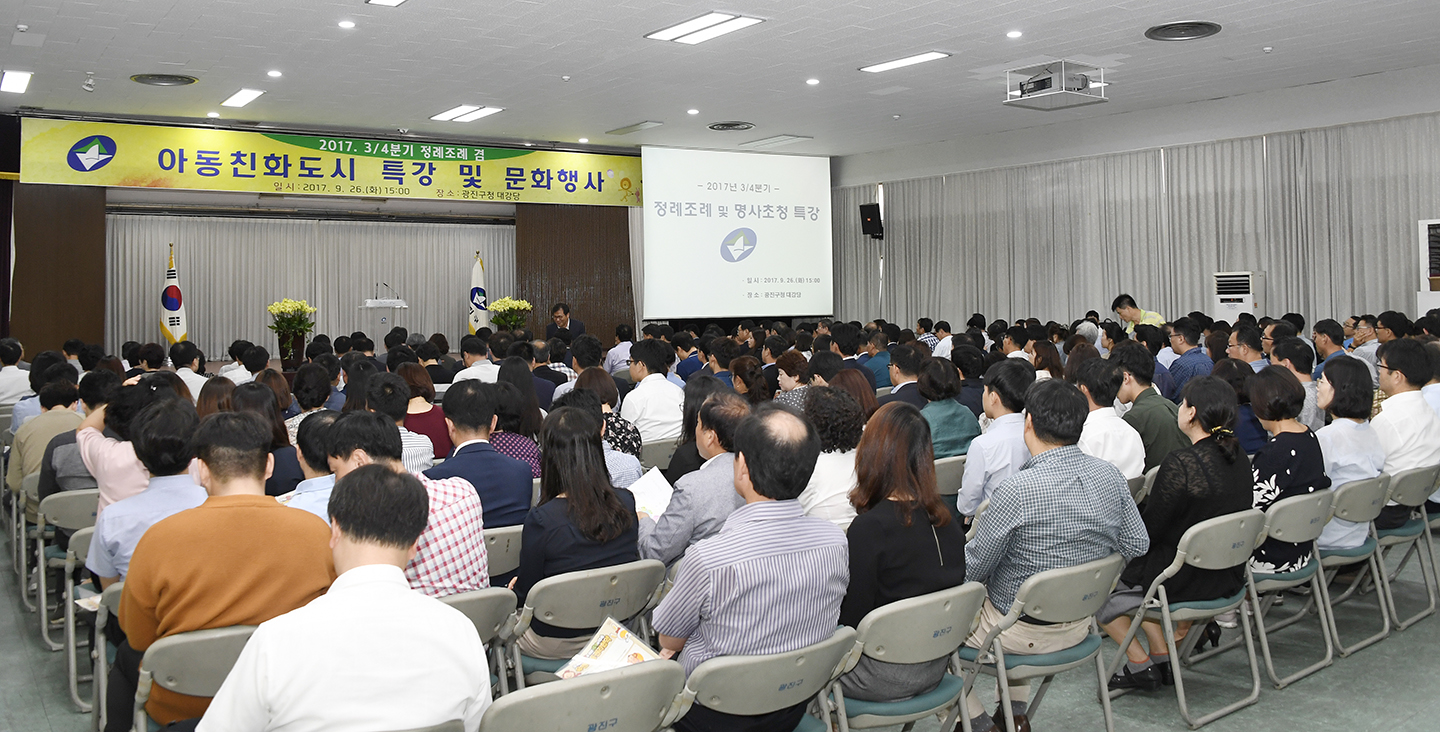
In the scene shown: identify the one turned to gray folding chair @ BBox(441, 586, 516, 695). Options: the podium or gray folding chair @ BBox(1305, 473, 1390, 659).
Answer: the podium

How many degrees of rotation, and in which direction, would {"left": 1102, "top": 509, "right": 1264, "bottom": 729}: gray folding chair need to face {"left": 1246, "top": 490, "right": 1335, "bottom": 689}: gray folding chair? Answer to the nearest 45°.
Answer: approximately 90° to its right

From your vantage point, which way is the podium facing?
toward the camera

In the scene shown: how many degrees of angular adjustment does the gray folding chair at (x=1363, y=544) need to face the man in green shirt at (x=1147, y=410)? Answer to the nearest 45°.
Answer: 0° — it already faces them

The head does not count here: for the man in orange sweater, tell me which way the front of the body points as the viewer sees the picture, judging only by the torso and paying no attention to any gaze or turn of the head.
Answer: away from the camera

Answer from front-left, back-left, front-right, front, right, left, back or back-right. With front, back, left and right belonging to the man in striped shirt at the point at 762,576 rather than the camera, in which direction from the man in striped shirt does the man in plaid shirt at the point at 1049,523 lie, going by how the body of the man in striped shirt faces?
right

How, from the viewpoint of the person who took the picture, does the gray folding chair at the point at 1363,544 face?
facing away from the viewer and to the left of the viewer

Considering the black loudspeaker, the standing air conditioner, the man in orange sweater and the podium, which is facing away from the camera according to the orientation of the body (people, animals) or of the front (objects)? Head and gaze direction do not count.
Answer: the man in orange sweater

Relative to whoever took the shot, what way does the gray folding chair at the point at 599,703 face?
facing away from the viewer and to the left of the viewer

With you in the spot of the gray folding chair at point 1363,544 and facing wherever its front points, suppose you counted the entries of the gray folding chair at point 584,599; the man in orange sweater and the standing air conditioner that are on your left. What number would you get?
2

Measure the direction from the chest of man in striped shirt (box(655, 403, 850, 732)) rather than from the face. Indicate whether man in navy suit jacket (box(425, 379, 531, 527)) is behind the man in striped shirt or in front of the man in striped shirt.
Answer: in front

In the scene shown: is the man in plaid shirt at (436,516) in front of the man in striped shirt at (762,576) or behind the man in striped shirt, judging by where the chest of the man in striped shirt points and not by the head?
in front

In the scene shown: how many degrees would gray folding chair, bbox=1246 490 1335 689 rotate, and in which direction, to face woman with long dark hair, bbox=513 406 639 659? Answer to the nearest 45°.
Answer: approximately 90° to its left

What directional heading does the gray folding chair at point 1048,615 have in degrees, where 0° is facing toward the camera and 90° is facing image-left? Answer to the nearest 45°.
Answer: approximately 135°

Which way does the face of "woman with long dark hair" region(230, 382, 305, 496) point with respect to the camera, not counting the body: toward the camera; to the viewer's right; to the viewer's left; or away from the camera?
away from the camera

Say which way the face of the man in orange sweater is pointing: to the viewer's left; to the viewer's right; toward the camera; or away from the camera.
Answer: away from the camera

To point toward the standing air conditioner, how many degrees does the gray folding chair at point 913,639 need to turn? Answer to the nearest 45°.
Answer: approximately 45° to its right
